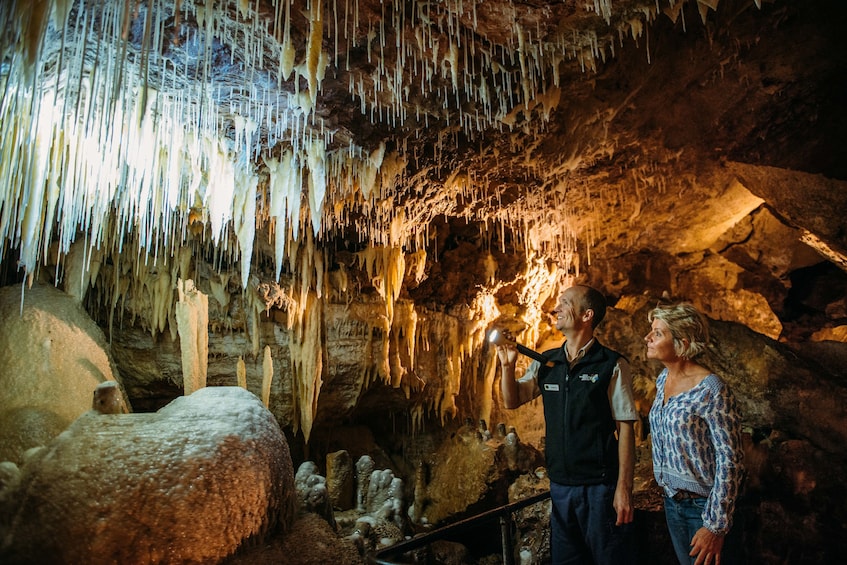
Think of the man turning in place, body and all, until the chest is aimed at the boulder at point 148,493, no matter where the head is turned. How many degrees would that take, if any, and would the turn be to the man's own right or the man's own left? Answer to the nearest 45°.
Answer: approximately 45° to the man's own right

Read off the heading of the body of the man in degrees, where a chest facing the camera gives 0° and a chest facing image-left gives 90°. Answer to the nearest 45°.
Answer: approximately 45°

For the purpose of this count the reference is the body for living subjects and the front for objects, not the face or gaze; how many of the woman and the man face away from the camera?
0

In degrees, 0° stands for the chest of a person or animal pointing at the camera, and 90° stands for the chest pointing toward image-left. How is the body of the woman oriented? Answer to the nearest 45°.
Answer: approximately 45°

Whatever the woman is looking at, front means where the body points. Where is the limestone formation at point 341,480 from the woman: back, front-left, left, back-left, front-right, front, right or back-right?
right

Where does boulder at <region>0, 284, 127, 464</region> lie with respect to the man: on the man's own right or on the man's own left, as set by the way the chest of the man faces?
on the man's own right

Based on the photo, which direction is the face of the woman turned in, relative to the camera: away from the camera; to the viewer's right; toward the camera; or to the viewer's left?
to the viewer's left

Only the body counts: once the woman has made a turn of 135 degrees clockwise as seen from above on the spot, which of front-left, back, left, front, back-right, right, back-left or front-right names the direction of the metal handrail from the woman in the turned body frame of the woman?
left

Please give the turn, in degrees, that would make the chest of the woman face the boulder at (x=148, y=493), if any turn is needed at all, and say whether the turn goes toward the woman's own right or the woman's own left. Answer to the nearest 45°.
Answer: approximately 45° to the woman's own right

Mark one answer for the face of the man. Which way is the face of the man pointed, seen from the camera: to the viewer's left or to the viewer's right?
to the viewer's left
